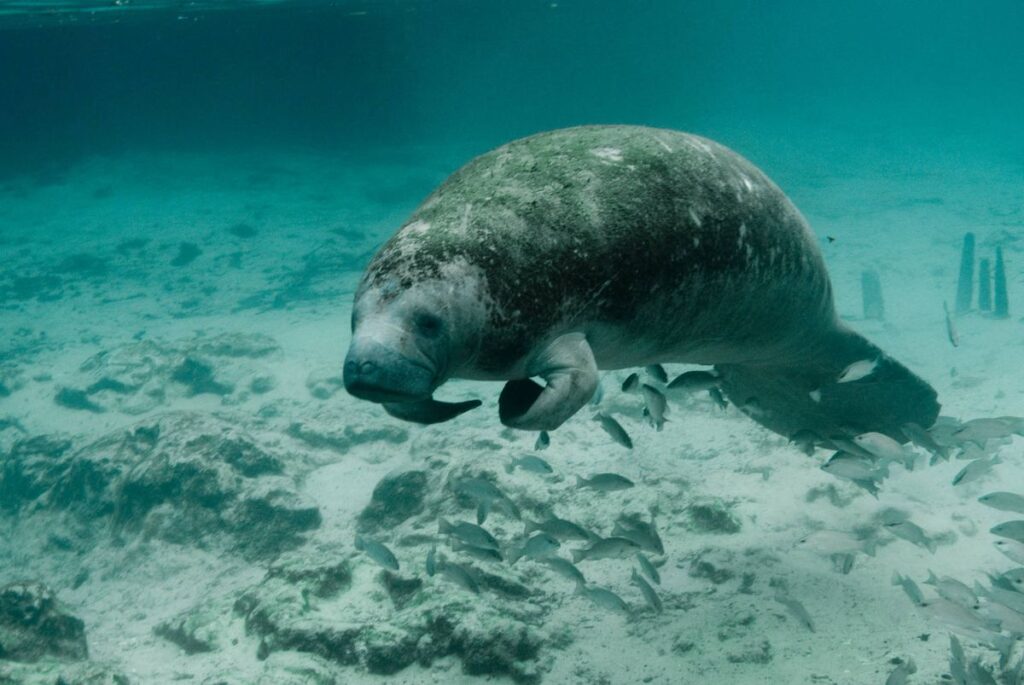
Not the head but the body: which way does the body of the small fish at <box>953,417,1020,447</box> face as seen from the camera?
to the viewer's left

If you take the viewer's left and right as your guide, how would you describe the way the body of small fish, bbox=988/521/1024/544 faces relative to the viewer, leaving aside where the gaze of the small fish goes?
facing to the left of the viewer

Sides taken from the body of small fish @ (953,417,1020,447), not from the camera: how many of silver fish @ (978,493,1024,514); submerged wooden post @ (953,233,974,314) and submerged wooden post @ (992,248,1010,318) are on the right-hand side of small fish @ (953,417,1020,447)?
2

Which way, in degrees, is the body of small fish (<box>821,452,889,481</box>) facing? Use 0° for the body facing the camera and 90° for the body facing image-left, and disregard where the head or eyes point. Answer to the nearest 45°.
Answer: approximately 90°

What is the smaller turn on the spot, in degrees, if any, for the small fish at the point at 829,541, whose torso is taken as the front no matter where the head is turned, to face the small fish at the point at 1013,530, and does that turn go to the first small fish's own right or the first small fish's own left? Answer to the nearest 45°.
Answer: approximately 180°

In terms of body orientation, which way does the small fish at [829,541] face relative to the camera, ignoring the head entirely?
to the viewer's left
